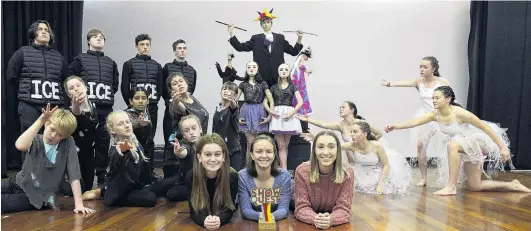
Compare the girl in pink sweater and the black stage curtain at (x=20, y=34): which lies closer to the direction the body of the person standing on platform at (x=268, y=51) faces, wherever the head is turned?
the girl in pink sweater

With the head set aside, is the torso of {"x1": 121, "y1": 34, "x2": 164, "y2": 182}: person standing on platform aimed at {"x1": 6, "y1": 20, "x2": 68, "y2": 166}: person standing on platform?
no

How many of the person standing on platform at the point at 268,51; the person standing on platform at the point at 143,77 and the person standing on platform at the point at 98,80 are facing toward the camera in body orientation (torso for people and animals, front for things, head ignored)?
3

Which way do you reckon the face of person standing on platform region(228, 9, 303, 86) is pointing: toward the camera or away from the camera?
toward the camera

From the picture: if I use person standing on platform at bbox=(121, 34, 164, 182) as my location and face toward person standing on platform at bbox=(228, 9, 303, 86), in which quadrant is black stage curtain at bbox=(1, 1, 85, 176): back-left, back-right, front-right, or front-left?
back-left

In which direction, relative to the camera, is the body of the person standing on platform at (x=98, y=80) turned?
toward the camera

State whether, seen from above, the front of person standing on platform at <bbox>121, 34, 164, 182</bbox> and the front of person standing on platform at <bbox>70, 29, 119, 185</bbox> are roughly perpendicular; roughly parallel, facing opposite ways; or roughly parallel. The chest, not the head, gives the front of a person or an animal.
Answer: roughly parallel

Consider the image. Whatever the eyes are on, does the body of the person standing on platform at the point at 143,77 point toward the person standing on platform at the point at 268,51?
no

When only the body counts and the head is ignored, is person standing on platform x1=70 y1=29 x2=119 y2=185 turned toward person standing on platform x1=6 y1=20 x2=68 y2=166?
no

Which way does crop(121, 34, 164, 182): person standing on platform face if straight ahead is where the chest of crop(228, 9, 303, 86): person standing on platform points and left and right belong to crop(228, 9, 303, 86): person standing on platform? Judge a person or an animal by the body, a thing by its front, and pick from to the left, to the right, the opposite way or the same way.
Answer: the same way

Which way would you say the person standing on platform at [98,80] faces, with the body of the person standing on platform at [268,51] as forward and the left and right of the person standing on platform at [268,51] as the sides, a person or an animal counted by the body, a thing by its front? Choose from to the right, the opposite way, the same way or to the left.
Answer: the same way

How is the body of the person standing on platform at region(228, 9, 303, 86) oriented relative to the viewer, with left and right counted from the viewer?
facing the viewer

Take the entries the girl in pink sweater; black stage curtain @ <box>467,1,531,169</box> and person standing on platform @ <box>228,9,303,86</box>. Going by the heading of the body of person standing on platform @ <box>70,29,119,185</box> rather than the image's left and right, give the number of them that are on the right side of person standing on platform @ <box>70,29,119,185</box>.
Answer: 0

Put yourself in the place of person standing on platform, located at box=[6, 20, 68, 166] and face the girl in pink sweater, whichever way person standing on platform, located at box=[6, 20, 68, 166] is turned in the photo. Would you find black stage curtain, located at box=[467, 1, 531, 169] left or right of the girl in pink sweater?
left
